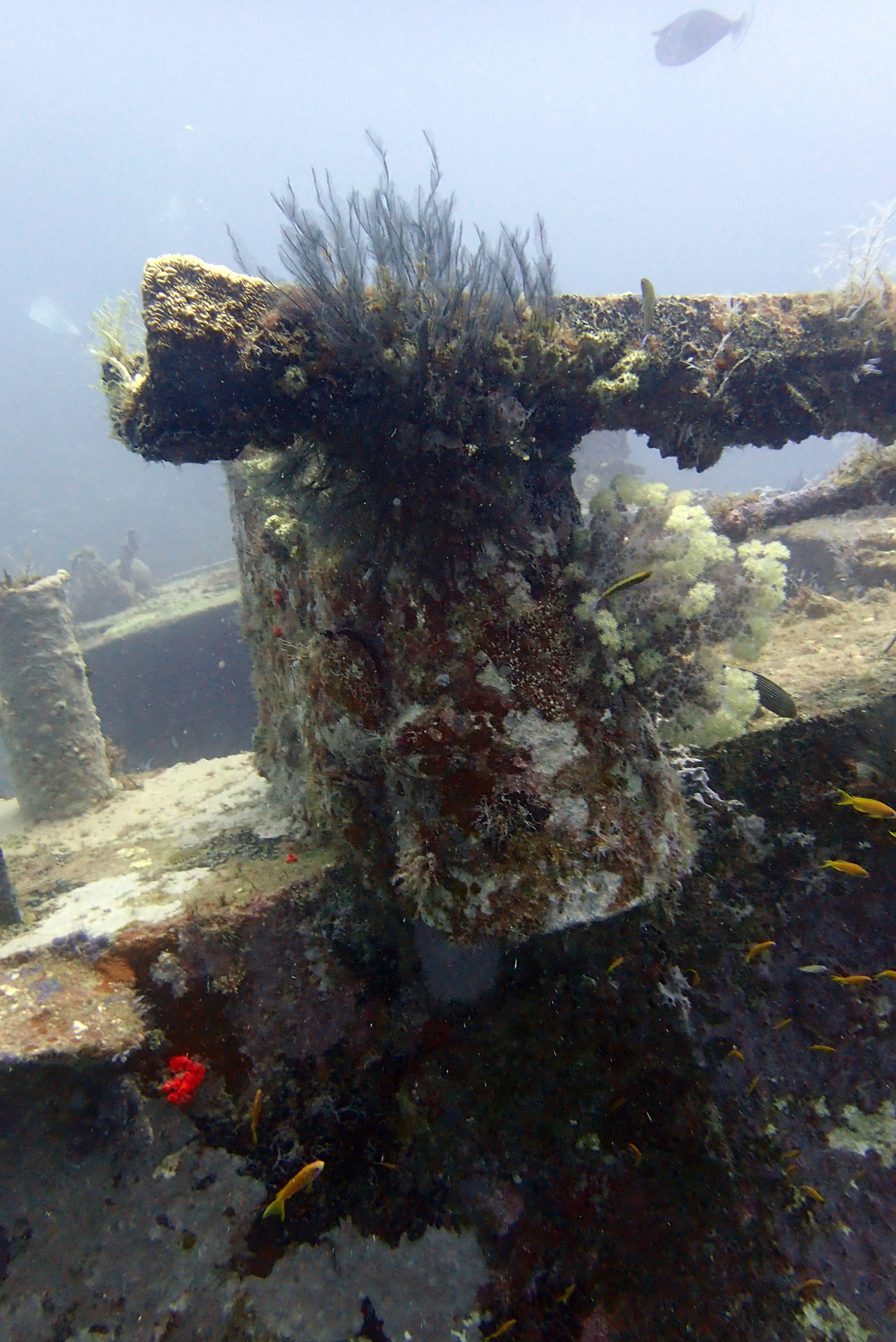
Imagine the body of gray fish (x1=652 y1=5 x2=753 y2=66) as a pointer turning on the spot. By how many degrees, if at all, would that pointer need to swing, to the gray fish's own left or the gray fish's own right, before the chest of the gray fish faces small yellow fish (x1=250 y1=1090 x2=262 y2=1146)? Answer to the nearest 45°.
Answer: approximately 90° to the gray fish's own left

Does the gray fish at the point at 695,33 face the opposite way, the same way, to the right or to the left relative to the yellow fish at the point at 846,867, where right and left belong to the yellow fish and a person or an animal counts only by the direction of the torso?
the opposite way

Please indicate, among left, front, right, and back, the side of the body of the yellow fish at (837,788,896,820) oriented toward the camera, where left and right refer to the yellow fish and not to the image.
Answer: right

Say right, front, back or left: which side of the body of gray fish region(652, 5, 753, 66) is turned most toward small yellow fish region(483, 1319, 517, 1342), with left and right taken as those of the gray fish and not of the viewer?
left

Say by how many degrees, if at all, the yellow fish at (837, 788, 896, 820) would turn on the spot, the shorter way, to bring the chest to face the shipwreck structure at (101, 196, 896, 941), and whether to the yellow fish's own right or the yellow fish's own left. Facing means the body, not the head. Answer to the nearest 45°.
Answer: approximately 135° to the yellow fish's own right

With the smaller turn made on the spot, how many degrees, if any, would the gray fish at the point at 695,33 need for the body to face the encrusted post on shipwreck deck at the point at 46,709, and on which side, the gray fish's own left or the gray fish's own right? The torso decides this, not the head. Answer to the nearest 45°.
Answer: approximately 90° to the gray fish's own left

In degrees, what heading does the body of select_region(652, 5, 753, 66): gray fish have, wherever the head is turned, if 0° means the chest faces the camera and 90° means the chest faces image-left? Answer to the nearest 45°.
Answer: approximately 90°

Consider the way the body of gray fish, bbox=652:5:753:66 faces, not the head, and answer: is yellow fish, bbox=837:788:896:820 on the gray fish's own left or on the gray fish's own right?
on the gray fish's own left

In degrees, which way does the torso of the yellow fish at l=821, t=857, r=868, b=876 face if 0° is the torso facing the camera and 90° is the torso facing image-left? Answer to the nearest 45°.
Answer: approximately 270°

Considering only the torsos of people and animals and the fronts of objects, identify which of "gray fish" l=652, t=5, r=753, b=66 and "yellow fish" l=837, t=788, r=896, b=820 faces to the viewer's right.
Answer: the yellow fish

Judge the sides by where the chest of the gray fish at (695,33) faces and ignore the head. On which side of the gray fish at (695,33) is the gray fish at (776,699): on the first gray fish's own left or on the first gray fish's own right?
on the first gray fish's own left

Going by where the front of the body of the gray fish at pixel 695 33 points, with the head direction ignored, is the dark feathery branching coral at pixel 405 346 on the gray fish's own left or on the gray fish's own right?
on the gray fish's own left

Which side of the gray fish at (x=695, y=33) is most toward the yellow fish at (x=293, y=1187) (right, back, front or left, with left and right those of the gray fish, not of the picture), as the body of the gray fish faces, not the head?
left
